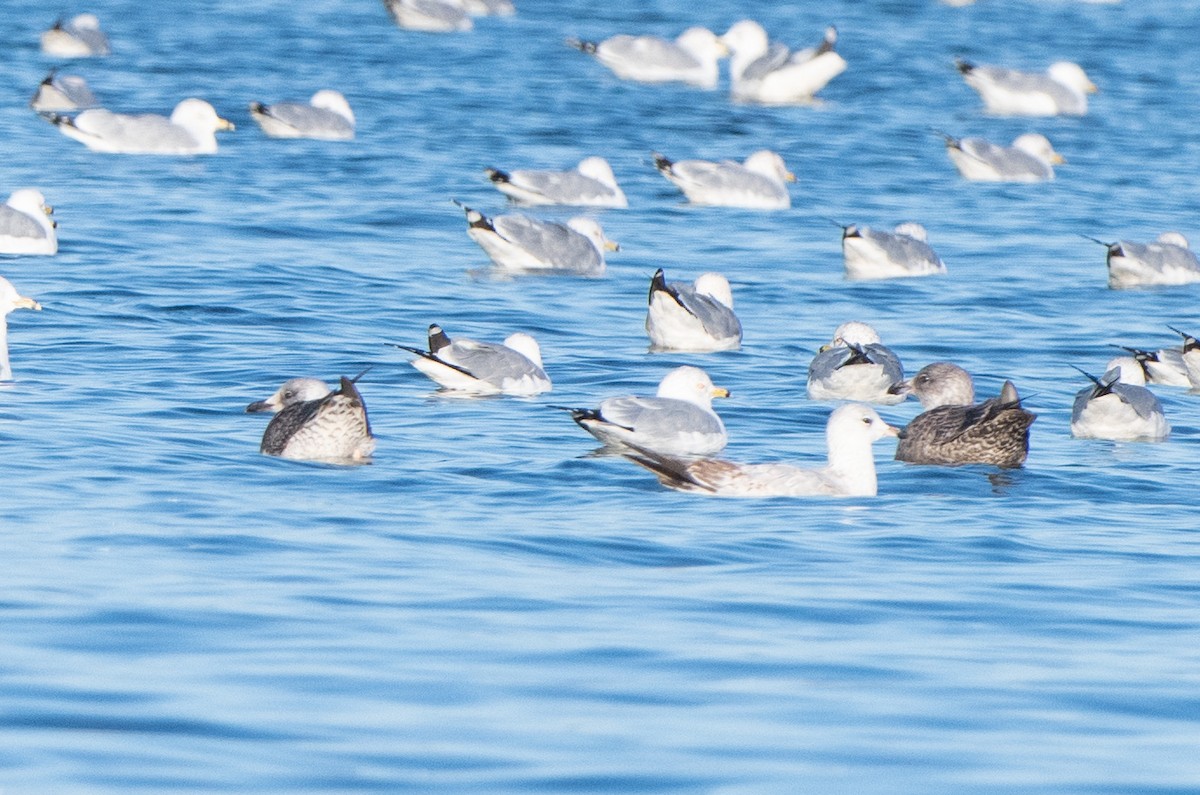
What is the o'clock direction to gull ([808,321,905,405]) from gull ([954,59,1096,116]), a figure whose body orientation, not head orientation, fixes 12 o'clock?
gull ([808,321,905,405]) is roughly at 3 o'clock from gull ([954,59,1096,116]).

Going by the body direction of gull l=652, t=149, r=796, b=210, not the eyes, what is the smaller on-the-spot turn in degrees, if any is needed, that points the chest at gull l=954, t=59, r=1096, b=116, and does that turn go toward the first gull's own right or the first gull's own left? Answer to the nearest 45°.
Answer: approximately 45° to the first gull's own left

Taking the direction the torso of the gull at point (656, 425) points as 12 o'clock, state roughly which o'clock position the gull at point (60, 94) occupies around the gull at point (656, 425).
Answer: the gull at point (60, 94) is roughly at 8 o'clock from the gull at point (656, 425).

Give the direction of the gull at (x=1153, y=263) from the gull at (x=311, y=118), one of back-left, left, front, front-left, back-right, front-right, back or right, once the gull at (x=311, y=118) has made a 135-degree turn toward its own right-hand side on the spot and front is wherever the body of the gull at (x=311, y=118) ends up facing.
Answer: left

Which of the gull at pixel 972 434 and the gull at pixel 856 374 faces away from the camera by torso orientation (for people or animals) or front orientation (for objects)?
the gull at pixel 856 374

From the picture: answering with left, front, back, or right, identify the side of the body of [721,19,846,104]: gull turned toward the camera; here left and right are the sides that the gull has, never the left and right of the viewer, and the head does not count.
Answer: left

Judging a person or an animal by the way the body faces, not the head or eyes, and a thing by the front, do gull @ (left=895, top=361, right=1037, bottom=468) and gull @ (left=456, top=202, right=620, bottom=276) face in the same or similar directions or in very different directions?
very different directions

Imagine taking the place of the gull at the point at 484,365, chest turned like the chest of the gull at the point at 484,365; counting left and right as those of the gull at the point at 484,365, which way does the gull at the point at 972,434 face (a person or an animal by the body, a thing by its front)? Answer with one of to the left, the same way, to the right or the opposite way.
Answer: the opposite way

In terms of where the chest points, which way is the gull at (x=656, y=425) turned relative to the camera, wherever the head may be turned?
to the viewer's right

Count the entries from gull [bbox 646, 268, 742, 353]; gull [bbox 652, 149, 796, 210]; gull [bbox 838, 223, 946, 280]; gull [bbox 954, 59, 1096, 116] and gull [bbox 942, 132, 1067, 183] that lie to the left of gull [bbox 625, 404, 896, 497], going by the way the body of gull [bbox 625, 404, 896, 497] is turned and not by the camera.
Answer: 5

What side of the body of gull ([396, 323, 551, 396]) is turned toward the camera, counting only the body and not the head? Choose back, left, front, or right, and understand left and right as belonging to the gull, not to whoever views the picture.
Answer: right

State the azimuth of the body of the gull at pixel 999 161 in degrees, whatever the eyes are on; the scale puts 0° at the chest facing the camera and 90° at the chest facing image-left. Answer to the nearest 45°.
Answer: approximately 270°

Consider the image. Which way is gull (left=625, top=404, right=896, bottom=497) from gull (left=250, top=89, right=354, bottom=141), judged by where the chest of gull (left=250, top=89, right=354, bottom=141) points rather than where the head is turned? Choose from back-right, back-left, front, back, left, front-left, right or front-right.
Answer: right

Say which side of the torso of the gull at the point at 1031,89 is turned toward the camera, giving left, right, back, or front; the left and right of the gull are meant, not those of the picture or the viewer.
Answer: right

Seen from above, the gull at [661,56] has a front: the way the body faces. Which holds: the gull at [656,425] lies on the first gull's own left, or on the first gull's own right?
on the first gull's own right

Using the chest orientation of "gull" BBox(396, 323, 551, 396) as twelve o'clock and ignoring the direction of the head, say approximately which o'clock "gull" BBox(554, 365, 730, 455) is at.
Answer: "gull" BBox(554, 365, 730, 455) is roughly at 2 o'clock from "gull" BBox(396, 323, 551, 396).

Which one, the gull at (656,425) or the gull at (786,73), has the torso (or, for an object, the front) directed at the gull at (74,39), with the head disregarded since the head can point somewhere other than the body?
the gull at (786,73)

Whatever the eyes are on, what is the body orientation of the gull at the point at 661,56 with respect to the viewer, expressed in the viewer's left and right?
facing to the right of the viewer

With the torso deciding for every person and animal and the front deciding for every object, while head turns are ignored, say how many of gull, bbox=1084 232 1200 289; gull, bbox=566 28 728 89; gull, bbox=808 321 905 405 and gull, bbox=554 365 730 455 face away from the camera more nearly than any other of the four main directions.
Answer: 1

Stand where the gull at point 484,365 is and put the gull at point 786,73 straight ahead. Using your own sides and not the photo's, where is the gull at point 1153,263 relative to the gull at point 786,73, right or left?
right

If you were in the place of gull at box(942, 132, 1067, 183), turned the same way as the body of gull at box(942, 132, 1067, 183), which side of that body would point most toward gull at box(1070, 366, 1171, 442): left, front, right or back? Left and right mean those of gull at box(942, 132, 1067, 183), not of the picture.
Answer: right

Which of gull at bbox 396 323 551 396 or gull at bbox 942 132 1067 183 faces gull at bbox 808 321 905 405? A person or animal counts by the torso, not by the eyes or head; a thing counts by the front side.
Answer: gull at bbox 396 323 551 396

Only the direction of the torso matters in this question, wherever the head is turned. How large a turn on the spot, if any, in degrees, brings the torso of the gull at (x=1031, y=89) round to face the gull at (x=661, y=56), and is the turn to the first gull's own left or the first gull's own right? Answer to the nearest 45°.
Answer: approximately 180°

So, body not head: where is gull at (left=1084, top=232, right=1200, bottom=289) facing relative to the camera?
to the viewer's right
